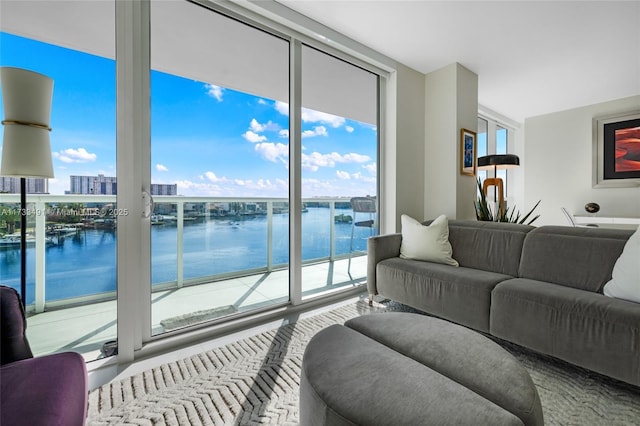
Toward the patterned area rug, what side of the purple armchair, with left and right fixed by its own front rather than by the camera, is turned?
front

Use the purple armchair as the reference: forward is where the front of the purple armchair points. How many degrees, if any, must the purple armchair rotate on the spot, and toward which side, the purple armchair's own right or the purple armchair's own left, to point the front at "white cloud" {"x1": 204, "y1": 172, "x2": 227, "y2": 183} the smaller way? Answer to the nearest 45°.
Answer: approximately 45° to the purple armchair's own left

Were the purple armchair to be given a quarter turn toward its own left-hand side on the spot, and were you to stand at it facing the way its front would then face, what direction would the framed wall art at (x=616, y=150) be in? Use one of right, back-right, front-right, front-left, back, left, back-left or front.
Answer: right

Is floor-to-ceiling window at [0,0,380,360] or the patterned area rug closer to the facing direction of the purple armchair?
the patterned area rug

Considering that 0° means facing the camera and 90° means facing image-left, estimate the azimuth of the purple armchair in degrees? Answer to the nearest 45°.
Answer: approximately 270°

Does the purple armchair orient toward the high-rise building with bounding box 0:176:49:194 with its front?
no

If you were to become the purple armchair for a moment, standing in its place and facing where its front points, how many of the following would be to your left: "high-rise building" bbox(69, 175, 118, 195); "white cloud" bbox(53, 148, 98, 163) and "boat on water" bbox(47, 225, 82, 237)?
3

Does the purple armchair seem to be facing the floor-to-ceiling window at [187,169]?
no

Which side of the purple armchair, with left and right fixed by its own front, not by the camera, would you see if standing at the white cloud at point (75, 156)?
left

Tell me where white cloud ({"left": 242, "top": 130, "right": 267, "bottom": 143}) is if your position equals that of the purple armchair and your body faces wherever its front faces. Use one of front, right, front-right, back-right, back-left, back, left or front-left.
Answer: front-left

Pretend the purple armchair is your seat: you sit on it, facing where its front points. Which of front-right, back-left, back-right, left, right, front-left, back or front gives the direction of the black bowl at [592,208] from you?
front

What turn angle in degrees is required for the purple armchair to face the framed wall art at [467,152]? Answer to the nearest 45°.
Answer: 0° — it already faces it

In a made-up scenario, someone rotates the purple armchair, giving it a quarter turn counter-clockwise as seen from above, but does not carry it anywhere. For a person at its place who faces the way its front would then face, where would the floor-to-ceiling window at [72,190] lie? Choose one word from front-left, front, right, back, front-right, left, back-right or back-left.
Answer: front

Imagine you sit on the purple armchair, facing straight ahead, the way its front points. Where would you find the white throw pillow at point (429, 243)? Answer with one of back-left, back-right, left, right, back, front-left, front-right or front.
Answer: front

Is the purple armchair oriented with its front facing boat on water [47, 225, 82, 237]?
no
